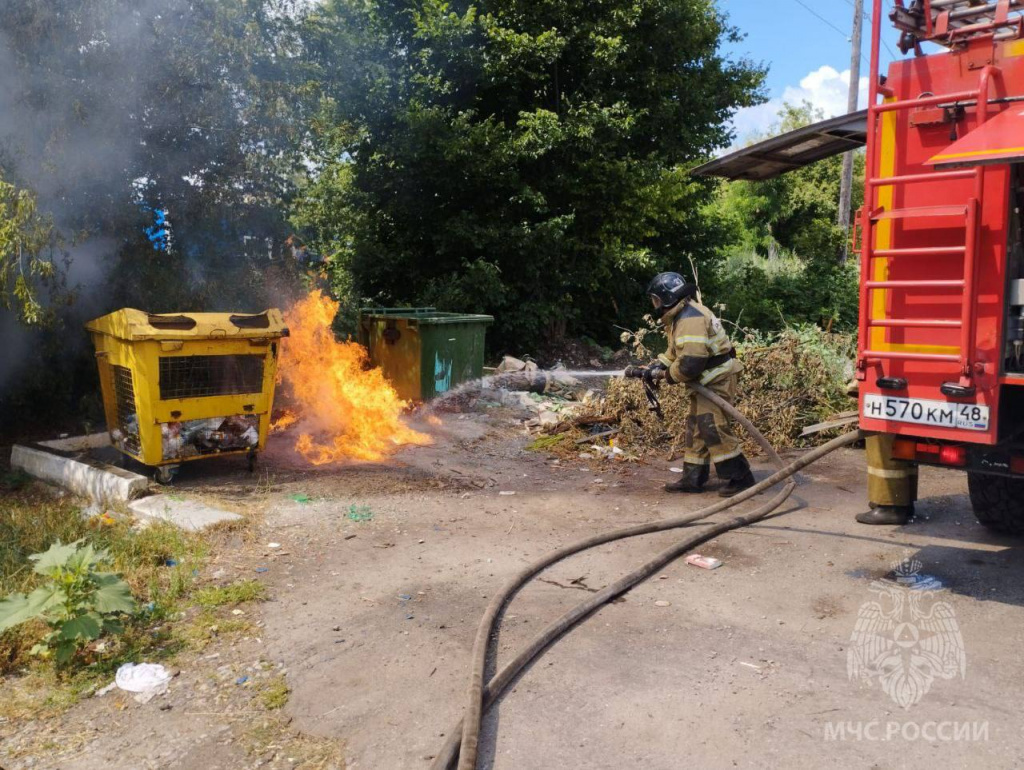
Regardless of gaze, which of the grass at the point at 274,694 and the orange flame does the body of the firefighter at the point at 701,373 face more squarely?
the orange flame

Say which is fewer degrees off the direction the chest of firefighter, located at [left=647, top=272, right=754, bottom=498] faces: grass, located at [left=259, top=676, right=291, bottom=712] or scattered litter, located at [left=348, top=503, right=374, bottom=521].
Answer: the scattered litter

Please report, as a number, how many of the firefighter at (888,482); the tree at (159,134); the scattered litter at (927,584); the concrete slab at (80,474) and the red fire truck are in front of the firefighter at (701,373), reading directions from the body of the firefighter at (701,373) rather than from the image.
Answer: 2

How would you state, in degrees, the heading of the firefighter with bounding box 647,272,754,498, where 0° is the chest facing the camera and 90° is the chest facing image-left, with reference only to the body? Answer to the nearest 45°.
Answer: approximately 90°

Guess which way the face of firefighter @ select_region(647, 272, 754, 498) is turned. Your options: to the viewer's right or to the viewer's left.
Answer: to the viewer's left

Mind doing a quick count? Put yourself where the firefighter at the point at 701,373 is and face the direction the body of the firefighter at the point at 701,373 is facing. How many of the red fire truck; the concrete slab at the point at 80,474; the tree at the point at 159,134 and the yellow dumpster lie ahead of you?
3

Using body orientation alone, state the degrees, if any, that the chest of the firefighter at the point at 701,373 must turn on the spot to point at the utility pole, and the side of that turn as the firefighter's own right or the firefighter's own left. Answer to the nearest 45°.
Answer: approximately 90° to the firefighter's own right

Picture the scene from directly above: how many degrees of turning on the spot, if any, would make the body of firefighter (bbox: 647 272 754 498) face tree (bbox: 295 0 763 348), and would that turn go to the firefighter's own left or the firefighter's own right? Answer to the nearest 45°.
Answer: approximately 45° to the firefighter's own right

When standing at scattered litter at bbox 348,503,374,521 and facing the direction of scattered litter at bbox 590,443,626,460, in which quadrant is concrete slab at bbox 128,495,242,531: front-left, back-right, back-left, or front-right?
back-left

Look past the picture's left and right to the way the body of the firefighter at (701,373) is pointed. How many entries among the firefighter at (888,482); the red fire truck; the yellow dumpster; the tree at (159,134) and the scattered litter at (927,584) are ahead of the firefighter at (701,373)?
2
